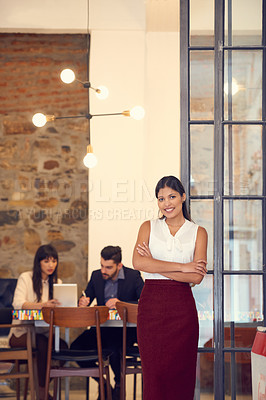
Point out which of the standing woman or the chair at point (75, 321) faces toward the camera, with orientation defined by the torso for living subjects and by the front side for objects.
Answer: the standing woman

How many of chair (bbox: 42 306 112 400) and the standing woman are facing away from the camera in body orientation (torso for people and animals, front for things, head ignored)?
1

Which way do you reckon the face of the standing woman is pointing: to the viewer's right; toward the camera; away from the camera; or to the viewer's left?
toward the camera

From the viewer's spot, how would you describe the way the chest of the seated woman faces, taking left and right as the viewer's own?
facing the viewer and to the right of the viewer

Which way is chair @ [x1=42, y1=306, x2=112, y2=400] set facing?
away from the camera

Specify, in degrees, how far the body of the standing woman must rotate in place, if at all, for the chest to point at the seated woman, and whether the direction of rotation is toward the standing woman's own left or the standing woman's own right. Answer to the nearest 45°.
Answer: approximately 135° to the standing woman's own right

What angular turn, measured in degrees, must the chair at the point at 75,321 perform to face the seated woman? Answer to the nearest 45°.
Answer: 0° — it already faces them

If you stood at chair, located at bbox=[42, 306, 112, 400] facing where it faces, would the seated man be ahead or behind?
ahead

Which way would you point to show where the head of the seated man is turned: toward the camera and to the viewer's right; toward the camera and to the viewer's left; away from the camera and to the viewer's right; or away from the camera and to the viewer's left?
toward the camera and to the viewer's left

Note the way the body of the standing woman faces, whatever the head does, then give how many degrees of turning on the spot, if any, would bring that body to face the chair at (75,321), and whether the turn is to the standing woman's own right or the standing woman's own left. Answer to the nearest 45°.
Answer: approximately 135° to the standing woman's own right

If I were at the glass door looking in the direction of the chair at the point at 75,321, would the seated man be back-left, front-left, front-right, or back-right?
front-right

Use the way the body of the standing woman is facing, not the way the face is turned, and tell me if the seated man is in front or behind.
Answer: behind

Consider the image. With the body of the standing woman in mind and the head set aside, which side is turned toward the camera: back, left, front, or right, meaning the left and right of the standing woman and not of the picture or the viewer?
front

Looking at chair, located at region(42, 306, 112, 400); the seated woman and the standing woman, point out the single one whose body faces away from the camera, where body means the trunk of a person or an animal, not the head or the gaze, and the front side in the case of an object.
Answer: the chair

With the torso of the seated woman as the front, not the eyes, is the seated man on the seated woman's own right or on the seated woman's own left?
on the seated woman's own left
